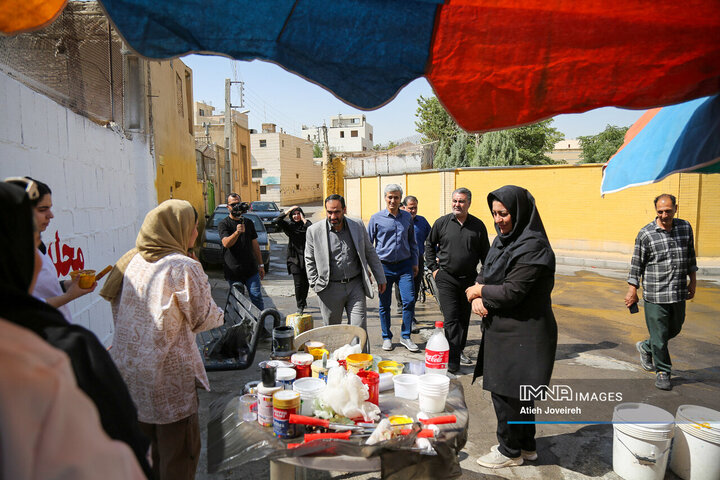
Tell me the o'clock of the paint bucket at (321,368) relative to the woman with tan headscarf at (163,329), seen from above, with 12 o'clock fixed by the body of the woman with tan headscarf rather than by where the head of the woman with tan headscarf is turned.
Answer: The paint bucket is roughly at 2 o'clock from the woman with tan headscarf.

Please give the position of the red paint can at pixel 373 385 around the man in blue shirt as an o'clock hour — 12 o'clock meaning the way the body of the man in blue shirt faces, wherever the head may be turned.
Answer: The red paint can is roughly at 12 o'clock from the man in blue shirt.

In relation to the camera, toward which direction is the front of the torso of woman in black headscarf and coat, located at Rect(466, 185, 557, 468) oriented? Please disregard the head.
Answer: to the viewer's left

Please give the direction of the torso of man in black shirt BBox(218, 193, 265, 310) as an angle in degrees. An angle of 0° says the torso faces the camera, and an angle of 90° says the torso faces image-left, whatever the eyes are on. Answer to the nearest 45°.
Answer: approximately 0°

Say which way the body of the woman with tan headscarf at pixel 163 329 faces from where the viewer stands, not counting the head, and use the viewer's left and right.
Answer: facing away from the viewer and to the right of the viewer

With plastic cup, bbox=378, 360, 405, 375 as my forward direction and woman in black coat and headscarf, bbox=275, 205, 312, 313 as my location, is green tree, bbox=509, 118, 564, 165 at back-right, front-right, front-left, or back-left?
back-left

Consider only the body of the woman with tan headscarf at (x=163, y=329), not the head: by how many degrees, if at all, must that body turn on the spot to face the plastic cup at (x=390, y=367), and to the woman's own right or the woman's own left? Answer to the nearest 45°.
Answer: approximately 45° to the woman's own right

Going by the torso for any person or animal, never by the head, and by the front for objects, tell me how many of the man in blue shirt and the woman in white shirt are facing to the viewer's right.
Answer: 1

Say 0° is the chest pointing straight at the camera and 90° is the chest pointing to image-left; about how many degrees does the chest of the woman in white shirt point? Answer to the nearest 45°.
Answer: approximately 270°

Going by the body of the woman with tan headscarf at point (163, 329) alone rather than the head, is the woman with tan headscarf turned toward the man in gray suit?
yes

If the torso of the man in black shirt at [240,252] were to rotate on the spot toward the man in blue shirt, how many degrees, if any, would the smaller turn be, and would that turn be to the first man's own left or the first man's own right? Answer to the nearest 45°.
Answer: approximately 45° to the first man's own left
